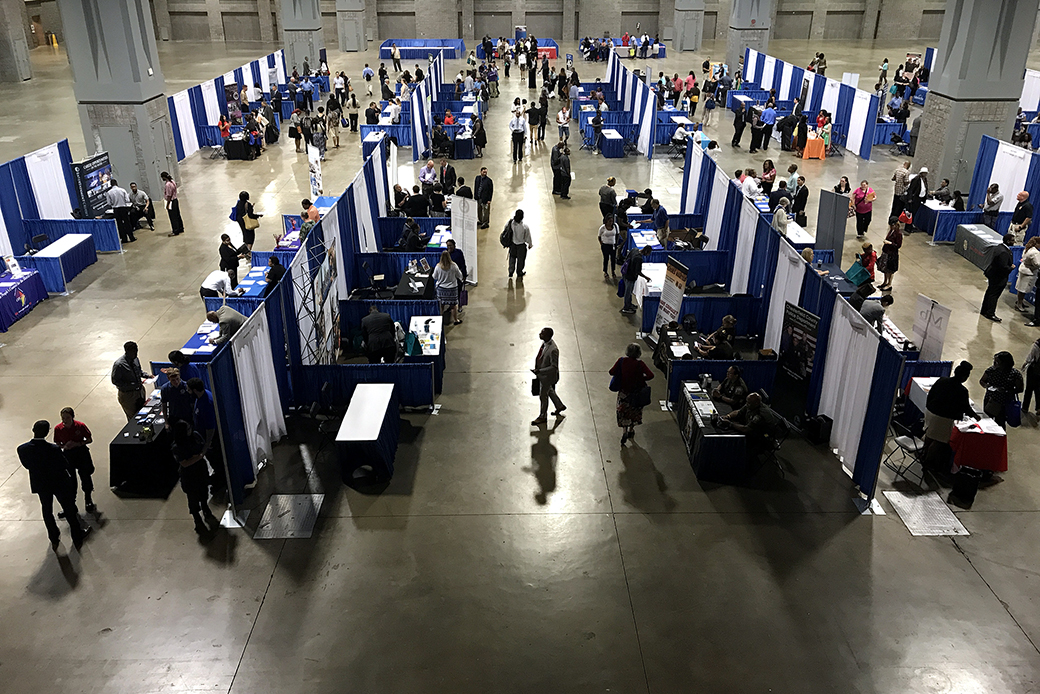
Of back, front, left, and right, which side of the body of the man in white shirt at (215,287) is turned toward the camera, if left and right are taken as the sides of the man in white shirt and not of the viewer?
right

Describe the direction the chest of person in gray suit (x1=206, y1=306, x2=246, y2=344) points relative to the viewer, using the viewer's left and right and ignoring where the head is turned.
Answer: facing to the left of the viewer

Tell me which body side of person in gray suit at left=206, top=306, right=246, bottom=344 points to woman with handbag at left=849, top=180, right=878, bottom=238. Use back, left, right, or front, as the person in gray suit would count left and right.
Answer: back

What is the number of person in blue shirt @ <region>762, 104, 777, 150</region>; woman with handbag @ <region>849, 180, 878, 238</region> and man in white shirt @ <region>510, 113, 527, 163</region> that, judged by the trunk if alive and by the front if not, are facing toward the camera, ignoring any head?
2

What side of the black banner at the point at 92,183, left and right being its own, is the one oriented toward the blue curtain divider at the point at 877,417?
front

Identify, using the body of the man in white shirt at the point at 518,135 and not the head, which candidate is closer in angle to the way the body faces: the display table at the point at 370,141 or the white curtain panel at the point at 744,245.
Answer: the white curtain panel

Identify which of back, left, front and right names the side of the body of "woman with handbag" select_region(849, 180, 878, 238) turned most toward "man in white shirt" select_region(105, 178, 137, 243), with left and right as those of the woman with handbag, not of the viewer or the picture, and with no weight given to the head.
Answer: right

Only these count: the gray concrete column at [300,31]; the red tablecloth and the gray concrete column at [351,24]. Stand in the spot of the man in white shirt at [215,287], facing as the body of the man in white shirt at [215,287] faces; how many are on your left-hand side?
2

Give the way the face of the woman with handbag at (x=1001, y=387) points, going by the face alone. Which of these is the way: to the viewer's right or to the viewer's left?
to the viewer's left

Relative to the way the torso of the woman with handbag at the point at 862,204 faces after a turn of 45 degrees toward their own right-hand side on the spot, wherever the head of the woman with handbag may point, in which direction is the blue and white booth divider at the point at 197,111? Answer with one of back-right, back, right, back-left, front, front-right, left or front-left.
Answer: front-right

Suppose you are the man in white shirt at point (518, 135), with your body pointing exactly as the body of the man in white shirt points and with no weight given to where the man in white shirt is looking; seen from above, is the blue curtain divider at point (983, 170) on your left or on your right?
on your left

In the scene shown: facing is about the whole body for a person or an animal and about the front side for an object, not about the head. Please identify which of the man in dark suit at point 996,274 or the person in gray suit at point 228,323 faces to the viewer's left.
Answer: the person in gray suit

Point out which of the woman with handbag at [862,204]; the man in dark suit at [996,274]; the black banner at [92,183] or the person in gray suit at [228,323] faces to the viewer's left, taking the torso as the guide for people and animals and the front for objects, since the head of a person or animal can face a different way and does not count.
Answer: the person in gray suit

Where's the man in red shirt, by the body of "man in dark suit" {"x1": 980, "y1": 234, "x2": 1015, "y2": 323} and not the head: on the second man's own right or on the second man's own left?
on the second man's own right

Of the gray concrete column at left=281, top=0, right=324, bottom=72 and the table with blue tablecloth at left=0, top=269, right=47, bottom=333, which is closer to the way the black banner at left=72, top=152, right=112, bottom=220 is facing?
the table with blue tablecloth
